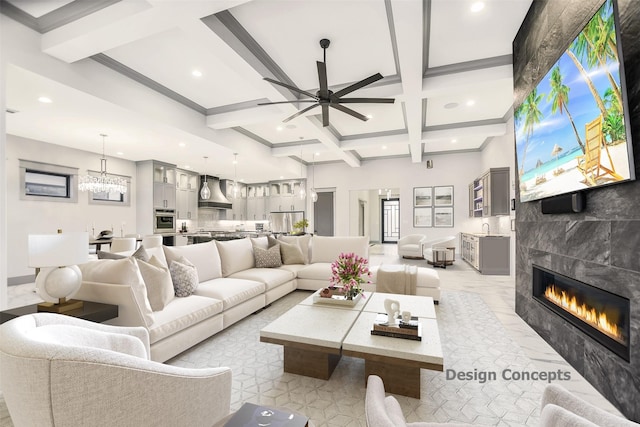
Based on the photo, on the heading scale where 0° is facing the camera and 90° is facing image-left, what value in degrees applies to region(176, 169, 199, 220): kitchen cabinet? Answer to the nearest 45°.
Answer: approximately 315°

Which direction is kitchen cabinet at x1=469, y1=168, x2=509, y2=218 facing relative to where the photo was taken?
to the viewer's left

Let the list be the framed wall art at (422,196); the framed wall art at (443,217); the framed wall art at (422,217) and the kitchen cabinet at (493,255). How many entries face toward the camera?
3

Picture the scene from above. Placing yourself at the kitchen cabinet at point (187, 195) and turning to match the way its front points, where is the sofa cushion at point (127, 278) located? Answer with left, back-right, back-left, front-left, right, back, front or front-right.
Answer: front-right

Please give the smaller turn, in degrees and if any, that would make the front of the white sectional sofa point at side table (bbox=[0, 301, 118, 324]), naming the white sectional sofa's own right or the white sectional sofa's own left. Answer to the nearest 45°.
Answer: approximately 90° to the white sectional sofa's own right

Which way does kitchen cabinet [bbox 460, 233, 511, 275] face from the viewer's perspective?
to the viewer's left

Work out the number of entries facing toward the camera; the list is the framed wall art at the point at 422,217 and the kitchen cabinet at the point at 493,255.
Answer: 1

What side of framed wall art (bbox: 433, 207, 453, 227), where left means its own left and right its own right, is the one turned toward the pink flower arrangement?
front

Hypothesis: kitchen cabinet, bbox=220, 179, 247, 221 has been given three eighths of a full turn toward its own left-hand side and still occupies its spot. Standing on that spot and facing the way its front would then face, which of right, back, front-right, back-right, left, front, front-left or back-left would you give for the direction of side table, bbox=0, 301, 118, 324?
back
